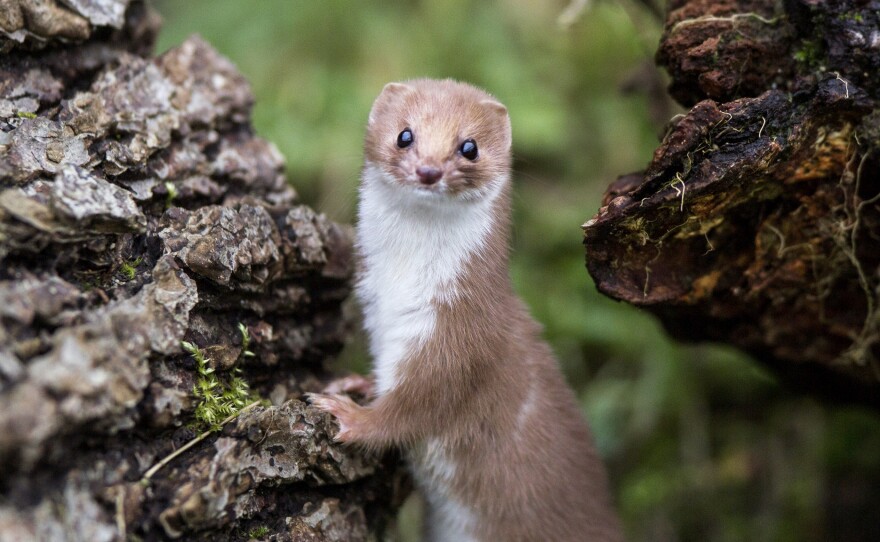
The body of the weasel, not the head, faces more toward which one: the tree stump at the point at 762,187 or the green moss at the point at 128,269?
the green moss

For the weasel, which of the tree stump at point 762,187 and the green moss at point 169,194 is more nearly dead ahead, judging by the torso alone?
the green moss

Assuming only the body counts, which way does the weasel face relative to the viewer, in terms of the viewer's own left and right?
facing the viewer and to the left of the viewer

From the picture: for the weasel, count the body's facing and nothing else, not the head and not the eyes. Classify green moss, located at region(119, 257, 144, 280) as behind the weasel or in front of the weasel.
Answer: in front

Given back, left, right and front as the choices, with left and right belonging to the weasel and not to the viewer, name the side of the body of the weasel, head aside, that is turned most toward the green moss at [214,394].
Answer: front

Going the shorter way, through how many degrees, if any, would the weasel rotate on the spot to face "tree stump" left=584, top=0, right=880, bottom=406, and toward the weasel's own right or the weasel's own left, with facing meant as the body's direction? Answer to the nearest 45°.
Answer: approximately 135° to the weasel's own left
